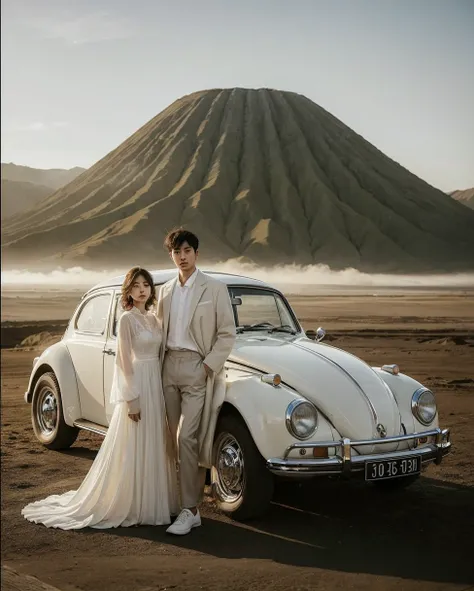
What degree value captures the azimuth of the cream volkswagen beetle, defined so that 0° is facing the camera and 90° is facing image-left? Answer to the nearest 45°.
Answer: approximately 315°
